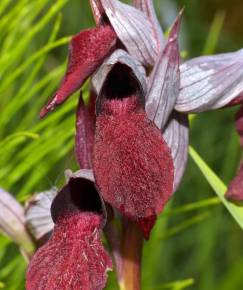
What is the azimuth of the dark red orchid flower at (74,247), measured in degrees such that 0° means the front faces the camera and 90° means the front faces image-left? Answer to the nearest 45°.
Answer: approximately 0°

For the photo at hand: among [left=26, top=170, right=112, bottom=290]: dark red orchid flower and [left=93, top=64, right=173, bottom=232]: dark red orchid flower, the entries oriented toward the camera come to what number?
2
